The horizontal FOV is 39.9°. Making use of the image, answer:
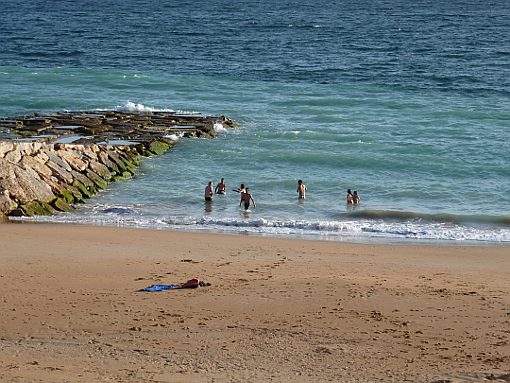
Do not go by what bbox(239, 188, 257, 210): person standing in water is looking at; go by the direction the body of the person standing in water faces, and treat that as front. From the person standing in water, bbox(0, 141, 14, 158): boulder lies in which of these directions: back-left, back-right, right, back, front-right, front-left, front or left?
left

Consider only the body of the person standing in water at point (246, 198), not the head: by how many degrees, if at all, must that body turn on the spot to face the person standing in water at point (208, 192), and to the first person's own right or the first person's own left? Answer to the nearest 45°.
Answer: approximately 45° to the first person's own left

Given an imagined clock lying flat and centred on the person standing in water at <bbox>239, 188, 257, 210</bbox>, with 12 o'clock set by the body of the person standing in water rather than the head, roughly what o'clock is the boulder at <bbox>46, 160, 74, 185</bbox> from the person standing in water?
The boulder is roughly at 9 o'clock from the person standing in water.

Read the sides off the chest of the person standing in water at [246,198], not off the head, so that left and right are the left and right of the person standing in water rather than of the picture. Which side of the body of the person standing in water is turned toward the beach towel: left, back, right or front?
back

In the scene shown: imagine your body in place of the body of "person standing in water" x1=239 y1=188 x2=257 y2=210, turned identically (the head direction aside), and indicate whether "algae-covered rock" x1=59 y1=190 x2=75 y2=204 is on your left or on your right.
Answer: on your left

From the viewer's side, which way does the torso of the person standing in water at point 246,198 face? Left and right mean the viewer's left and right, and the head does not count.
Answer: facing away from the viewer

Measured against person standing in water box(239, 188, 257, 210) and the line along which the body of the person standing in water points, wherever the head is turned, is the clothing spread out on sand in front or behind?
behind

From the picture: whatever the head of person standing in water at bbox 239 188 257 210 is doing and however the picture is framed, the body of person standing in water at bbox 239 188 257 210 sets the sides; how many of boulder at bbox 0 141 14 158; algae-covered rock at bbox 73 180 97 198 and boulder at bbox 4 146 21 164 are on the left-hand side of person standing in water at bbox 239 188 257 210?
3

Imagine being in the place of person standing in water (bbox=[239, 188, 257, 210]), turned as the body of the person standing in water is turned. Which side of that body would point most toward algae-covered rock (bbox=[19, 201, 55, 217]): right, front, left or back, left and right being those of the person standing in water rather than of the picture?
left

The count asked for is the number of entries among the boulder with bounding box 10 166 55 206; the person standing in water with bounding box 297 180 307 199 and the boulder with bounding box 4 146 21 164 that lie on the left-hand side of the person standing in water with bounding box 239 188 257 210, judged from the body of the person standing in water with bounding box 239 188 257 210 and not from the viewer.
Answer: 2

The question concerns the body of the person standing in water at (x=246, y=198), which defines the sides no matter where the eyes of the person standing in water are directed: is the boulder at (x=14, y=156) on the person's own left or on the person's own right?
on the person's own left

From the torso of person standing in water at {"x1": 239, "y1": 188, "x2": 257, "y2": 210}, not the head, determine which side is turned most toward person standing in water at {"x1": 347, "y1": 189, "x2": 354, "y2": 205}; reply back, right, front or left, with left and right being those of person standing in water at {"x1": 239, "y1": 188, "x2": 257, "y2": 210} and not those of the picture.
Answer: right

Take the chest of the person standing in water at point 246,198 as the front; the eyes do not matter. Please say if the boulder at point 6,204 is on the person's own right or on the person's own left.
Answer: on the person's own left
